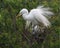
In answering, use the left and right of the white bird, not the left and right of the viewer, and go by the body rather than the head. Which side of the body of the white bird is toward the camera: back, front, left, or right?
left
